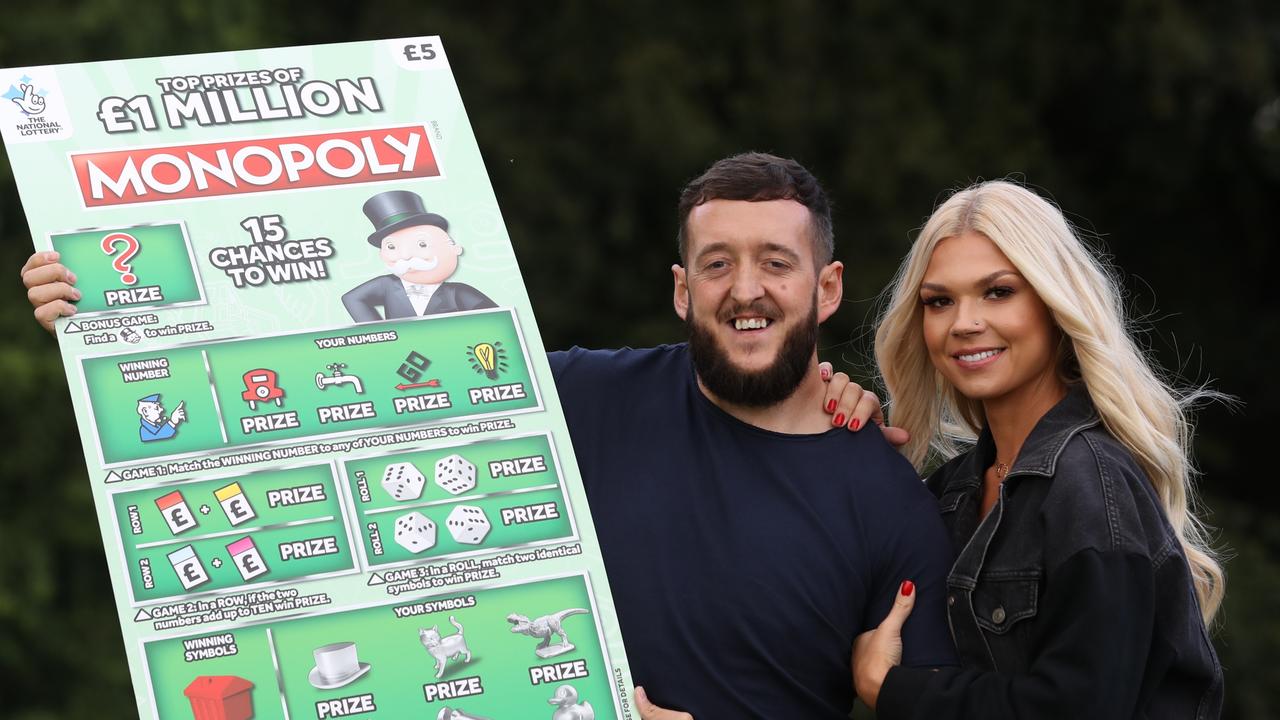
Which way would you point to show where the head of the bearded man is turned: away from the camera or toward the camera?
toward the camera

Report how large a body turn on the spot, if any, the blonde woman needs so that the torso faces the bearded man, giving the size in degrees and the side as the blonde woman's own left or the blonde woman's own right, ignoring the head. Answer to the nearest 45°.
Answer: approximately 45° to the blonde woman's own right

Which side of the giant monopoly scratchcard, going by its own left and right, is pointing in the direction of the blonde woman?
left

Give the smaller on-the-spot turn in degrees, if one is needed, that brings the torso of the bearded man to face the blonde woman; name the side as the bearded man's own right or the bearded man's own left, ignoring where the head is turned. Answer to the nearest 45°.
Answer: approximately 90° to the bearded man's own left

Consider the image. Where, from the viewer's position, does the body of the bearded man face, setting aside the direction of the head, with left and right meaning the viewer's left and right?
facing the viewer

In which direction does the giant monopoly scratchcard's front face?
toward the camera

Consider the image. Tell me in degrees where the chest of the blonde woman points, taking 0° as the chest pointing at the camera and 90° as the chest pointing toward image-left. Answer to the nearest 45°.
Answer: approximately 45°
